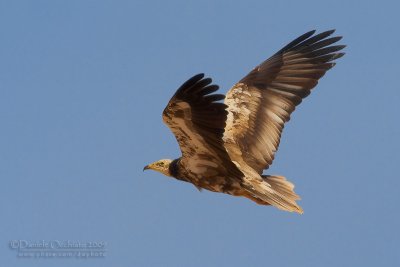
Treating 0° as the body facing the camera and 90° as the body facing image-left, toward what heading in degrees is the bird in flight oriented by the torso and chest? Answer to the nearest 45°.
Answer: approximately 90°
